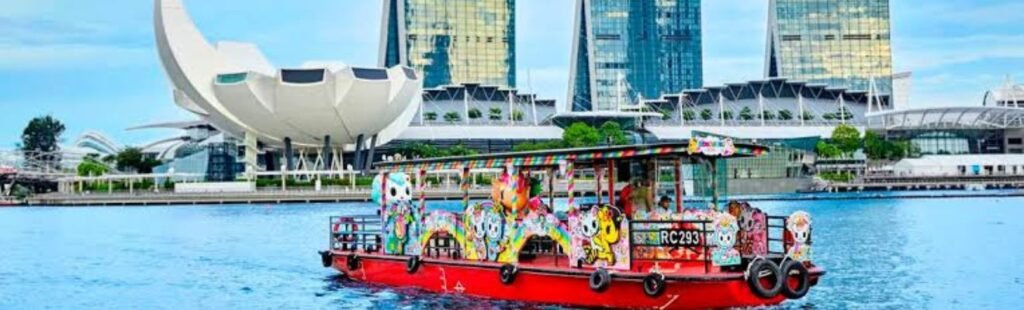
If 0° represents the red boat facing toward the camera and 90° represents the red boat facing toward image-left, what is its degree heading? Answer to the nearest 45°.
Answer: approximately 315°
